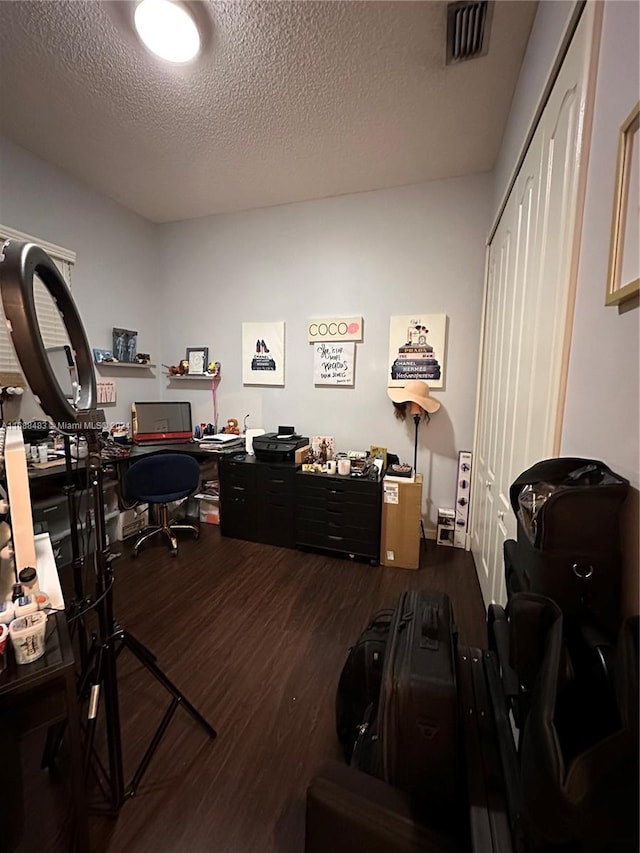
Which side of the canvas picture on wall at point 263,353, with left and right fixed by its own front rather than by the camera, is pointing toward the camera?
front

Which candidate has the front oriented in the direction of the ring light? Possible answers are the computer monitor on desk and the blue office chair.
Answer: the computer monitor on desk

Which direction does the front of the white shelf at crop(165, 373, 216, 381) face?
toward the camera

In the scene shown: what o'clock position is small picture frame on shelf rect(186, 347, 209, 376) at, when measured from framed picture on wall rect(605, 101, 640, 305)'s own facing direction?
The small picture frame on shelf is roughly at 2 o'clock from the framed picture on wall.

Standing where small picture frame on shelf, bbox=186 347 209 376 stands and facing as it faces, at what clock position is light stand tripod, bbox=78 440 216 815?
The light stand tripod is roughly at 12 o'clock from the small picture frame on shelf.

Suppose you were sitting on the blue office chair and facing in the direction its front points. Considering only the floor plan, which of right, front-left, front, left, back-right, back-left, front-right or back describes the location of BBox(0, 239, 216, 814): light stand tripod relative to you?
back

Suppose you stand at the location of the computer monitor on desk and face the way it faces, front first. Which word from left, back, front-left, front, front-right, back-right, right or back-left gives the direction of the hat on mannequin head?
front-left

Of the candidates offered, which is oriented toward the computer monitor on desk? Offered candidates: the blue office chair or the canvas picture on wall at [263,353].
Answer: the blue office chair

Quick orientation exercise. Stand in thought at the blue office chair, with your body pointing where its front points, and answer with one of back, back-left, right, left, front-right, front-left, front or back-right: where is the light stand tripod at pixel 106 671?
back

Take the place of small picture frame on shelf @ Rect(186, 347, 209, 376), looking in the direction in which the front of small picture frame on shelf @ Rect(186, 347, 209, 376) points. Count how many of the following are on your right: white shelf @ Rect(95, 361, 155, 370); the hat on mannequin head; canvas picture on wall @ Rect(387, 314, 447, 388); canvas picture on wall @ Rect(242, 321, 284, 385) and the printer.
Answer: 1

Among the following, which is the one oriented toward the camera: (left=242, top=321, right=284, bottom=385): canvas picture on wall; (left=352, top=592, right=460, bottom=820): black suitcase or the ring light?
the canvas picture on wall

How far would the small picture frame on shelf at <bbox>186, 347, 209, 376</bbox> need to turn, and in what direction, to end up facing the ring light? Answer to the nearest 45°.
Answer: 0° — it already faces it

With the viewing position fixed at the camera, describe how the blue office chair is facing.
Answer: facing away from the viewer

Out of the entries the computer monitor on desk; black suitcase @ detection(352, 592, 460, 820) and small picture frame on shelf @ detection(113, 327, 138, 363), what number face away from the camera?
0

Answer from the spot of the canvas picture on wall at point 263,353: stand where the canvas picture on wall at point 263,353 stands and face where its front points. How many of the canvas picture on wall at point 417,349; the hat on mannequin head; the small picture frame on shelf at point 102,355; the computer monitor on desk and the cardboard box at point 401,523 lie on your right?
2

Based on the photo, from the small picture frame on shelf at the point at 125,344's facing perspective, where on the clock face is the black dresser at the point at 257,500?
The black dresser is roughly at 12 o'clock from the small picture frame on shelf.

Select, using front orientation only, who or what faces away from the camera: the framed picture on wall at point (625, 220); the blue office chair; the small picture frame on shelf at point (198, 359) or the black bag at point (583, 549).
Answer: the blue office chair
